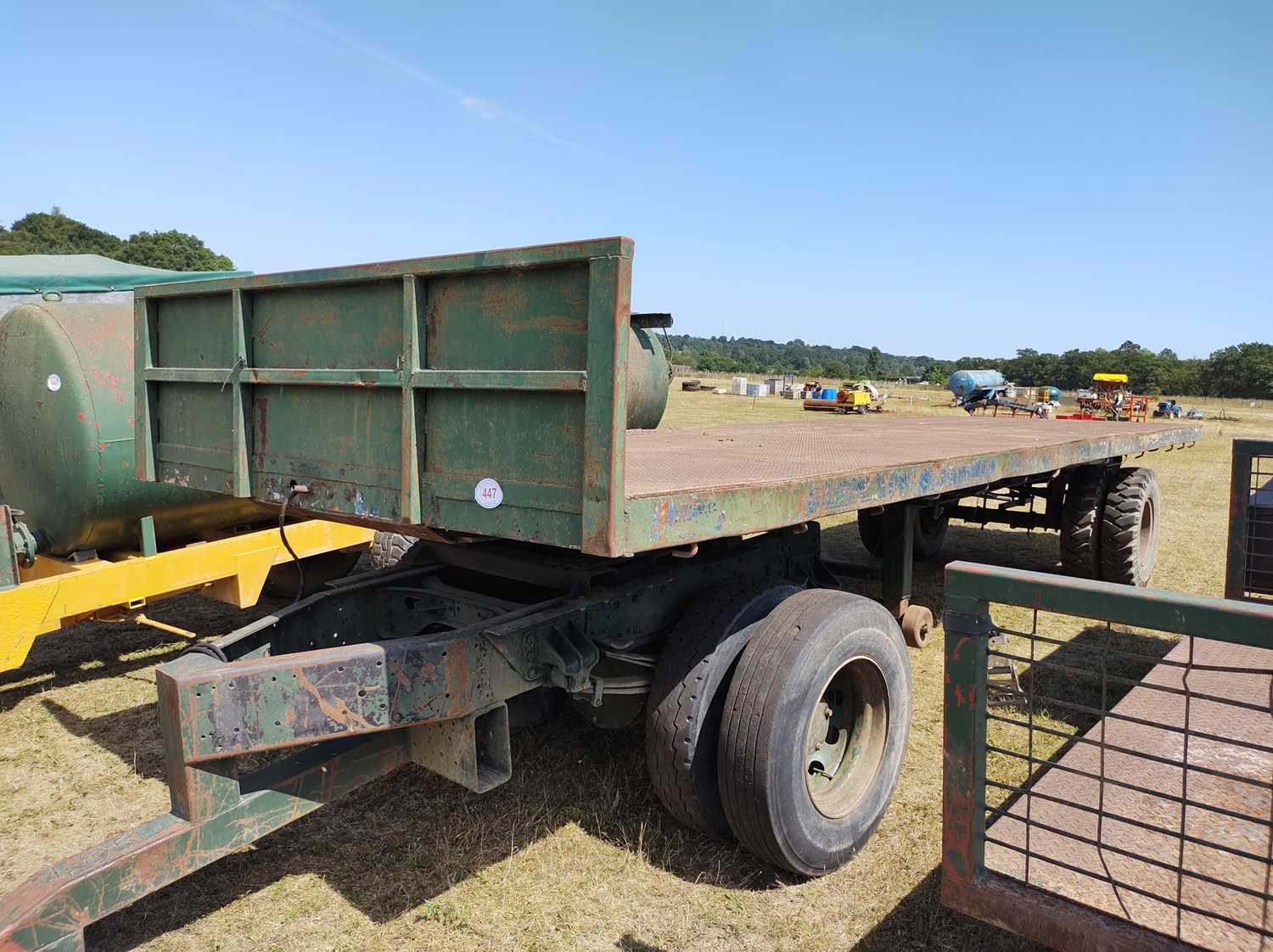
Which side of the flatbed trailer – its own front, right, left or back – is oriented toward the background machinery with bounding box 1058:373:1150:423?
back

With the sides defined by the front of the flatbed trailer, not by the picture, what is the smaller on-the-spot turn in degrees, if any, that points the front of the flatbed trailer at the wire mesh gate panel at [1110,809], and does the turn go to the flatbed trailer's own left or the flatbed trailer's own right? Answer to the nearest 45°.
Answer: approximately 90° to the flatbed trailer's own left

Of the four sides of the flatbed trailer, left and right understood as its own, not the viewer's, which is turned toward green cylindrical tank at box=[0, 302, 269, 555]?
right

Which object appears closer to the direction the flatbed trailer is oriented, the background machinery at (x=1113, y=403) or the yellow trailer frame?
the yellow trailer frame

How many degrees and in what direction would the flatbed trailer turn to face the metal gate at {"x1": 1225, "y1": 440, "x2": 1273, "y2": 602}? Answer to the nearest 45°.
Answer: approximately 180°

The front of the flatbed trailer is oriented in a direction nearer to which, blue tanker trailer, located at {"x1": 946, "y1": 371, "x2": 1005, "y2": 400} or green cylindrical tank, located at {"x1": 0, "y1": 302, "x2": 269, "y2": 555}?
the green cylindrical tank

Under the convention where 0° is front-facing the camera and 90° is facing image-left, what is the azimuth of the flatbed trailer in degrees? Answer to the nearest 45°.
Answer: approximately 45°

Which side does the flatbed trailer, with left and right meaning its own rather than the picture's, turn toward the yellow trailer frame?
right

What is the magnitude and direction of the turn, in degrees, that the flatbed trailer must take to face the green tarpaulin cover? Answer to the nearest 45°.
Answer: approximately 90° to its right
